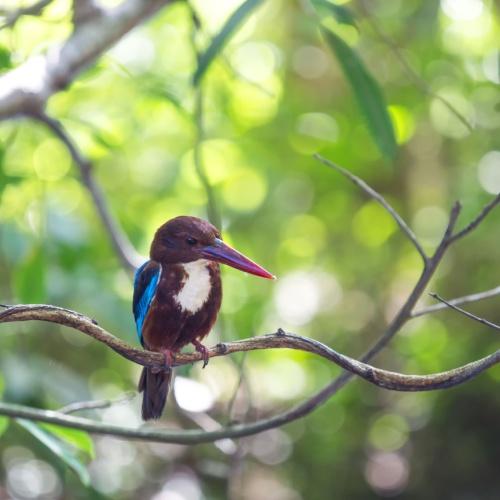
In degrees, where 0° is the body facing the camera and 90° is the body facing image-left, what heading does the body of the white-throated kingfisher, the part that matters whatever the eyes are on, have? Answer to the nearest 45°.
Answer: approximately 315°
